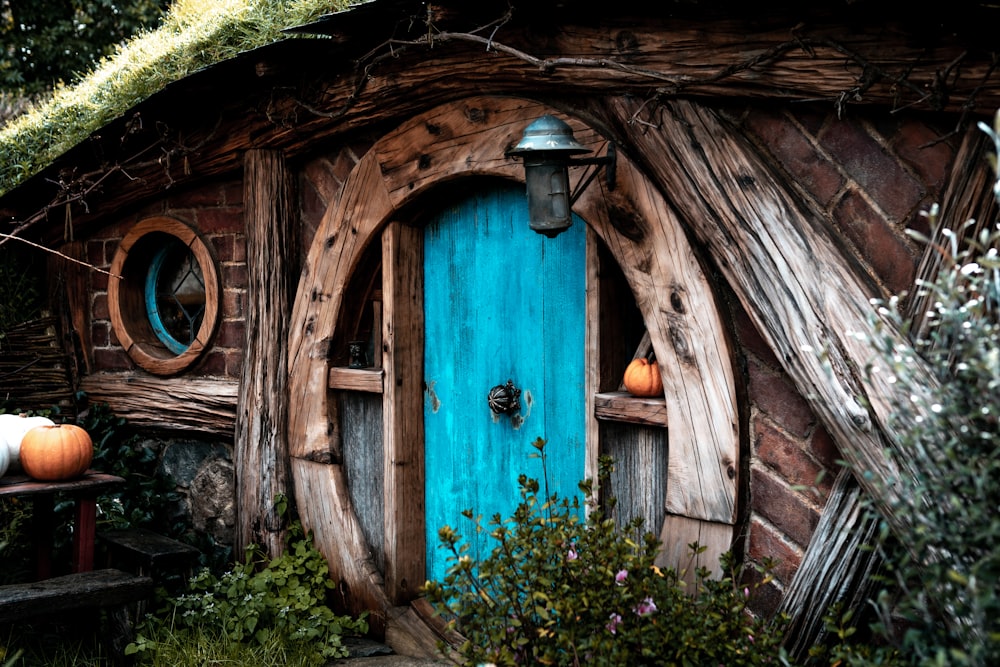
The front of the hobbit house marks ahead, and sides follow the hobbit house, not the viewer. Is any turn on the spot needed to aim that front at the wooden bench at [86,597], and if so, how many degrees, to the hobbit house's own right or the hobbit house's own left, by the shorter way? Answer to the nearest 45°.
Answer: approximately 45° to the hobbit house's own right

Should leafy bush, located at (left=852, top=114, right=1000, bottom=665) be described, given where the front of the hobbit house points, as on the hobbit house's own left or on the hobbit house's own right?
on the hobbit house's own left

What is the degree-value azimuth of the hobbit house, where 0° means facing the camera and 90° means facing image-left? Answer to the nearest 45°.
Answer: approximately 45°

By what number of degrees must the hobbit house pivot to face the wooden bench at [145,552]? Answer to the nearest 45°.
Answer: approximately 45° to its right
